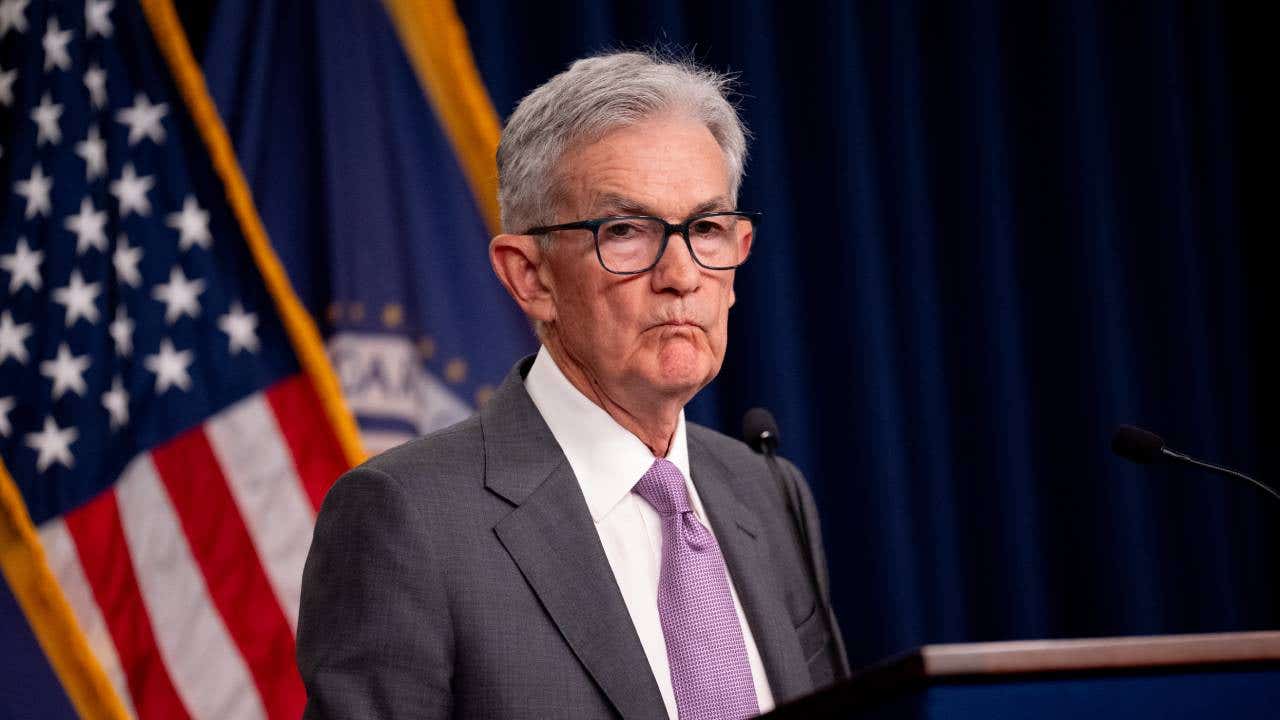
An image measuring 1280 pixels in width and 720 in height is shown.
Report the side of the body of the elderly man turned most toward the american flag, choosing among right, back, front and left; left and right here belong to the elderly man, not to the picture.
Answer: back

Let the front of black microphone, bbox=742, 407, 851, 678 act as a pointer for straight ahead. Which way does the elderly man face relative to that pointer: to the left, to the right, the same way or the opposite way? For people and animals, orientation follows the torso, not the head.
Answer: the opposite way

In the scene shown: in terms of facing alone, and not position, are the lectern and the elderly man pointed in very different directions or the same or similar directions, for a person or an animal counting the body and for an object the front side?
same or similar directions

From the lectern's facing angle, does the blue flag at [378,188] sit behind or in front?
behind

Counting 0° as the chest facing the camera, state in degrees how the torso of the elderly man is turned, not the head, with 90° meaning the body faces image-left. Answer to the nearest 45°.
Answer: approximately 315°

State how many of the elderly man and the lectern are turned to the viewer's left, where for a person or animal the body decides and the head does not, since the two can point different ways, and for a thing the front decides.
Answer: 0

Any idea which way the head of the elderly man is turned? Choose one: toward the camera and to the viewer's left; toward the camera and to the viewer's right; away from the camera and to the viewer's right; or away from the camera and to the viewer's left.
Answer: toward the camera and to the viewer's right

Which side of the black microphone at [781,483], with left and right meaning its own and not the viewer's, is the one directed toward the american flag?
front

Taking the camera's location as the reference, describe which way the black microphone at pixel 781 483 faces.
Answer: facing away from the viewer and to the left of the viewer

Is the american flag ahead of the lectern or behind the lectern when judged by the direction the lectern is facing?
behind
